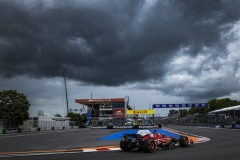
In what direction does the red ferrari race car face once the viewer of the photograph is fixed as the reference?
facing away from the viewer and to the right of the viewer
